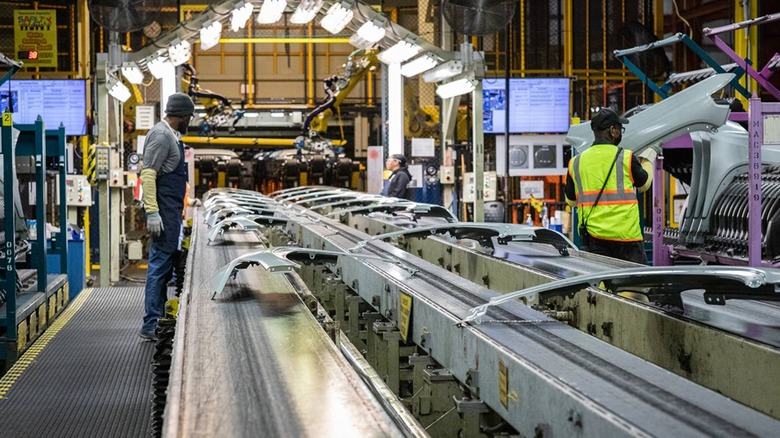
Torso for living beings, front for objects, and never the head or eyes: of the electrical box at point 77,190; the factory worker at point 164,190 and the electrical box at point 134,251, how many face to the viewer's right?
1

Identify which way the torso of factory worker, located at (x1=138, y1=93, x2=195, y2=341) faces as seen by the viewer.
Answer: to the viewer's right

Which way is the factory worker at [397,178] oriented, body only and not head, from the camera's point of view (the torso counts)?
to the viewer's left

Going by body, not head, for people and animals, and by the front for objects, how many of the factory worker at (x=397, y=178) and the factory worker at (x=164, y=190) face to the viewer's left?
1

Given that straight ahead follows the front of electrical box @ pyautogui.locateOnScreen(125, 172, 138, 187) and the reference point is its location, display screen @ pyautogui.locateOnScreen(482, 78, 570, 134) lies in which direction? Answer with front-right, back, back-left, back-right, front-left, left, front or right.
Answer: left

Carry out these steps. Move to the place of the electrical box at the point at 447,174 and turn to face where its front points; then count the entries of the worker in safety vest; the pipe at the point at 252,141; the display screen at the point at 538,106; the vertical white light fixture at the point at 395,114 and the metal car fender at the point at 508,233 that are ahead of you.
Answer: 2
